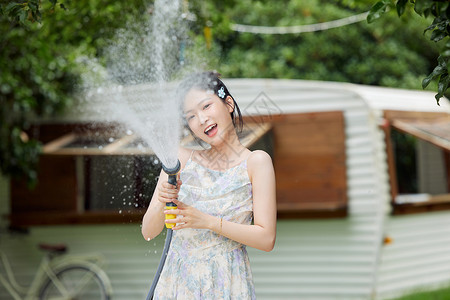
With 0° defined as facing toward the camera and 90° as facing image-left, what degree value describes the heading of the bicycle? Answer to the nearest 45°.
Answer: approximately 90°

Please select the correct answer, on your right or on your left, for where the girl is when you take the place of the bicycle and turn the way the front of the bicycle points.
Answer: on your left
